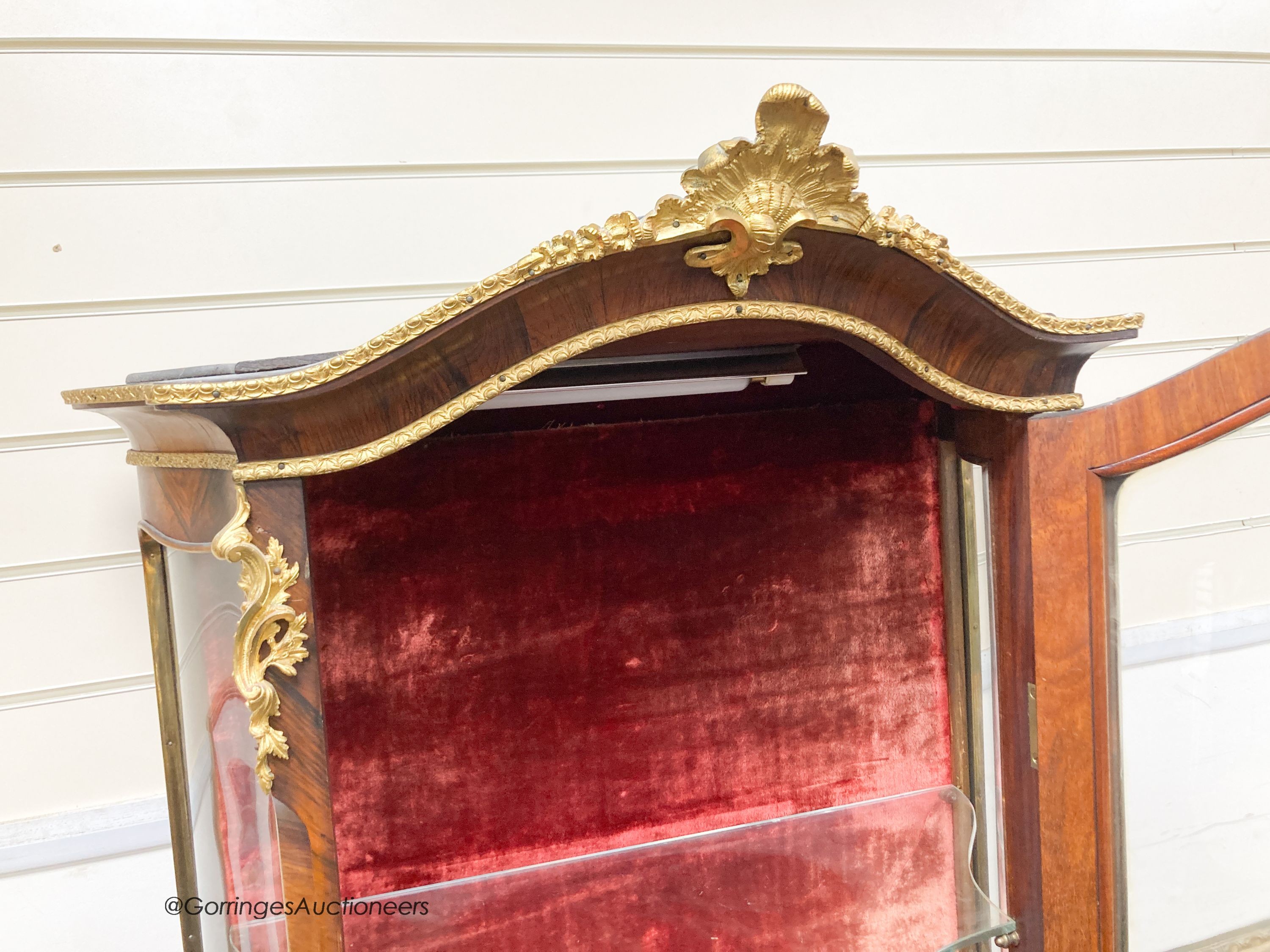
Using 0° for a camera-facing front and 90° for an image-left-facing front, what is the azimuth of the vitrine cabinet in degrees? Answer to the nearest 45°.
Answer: approximately 0°
